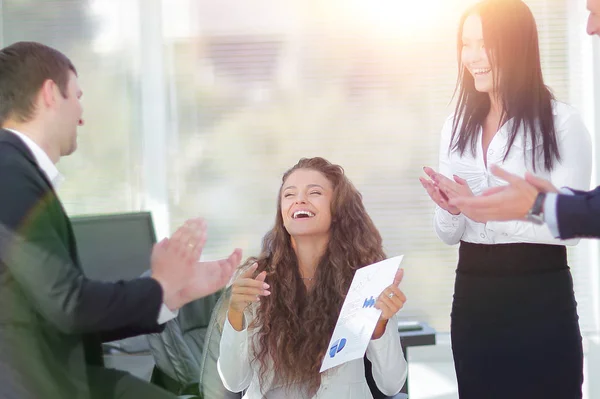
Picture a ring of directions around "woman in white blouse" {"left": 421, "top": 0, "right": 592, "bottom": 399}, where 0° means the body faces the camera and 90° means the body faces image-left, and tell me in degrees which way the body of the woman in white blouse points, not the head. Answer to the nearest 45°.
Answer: approximately 45°

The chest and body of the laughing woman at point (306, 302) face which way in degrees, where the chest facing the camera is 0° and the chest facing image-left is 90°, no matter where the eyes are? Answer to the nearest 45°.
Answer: approximately 0°

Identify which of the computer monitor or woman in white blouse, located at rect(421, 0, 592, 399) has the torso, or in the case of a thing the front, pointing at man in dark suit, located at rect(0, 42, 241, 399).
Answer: the woman in white blouse

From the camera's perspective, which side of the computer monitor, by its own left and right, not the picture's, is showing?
back

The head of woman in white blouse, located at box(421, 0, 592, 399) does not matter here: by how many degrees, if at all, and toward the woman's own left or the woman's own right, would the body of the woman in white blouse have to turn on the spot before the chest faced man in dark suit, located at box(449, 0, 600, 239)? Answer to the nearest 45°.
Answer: approximately 45° to the woman's own left

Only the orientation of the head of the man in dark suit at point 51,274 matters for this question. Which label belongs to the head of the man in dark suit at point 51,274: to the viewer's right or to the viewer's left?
to the viewer's right

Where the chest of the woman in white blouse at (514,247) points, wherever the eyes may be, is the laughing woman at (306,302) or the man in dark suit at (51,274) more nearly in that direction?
the man in dark suit

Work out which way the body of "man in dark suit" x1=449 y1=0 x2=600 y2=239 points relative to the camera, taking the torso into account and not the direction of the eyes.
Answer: to the viewer's left

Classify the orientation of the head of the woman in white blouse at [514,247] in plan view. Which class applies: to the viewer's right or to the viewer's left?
to the viewer's left
